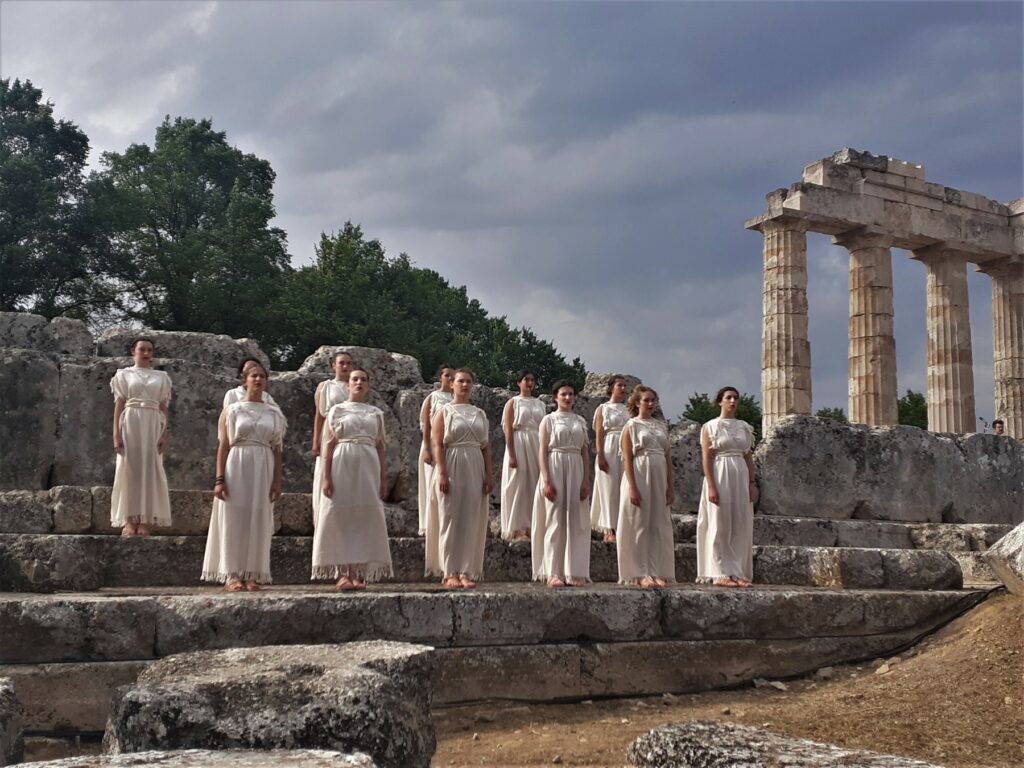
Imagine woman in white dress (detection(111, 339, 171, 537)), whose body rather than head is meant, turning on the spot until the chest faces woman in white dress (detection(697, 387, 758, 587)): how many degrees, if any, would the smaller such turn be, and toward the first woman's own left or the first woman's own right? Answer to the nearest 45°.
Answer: approximately 90° to the first woman's own left

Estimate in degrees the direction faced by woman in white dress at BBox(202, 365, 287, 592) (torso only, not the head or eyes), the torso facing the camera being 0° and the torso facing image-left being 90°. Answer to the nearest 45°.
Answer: approximately 0°

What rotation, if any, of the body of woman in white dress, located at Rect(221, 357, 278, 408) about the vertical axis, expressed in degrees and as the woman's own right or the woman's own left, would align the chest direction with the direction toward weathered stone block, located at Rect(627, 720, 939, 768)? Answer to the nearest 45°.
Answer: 0° — they already face it

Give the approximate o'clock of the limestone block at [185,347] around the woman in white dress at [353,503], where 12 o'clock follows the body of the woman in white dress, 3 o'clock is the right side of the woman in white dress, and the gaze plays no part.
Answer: The limestone block is roughly at 5 o'clock from the woman in white dress.

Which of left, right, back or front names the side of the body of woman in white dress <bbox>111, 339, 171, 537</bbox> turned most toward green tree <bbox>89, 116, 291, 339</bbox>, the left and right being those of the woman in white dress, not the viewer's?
back

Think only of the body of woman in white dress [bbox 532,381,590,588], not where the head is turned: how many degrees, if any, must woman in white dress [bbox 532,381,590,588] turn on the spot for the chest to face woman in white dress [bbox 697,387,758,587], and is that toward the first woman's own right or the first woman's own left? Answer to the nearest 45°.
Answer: approximately 135° to the first woman's own left
